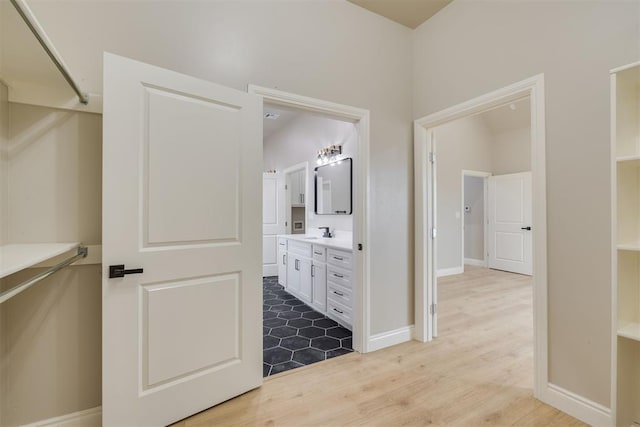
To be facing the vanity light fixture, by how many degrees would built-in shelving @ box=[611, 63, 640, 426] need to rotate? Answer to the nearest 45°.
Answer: approximately 45° to its right

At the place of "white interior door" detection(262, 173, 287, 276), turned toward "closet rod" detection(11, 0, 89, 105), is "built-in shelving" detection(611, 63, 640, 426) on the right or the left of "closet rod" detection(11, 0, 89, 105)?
left

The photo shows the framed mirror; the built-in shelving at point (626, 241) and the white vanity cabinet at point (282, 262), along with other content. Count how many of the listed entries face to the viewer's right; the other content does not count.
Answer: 0

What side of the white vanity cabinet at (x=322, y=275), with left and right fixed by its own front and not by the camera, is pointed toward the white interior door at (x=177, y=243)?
front

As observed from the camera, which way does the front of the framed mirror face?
facing the viewer and to the left of the viewer

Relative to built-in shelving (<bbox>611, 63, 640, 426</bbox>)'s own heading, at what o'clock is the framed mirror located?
The framed mirror is roughly at 2 o'clock from the built-in shelving.

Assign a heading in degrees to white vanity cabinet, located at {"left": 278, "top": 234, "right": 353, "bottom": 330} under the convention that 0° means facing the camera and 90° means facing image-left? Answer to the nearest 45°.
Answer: approximately 45°

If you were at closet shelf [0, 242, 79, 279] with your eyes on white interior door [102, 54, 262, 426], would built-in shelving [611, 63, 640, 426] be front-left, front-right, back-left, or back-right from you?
front-right
